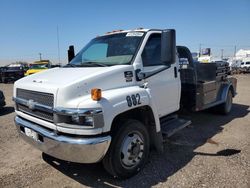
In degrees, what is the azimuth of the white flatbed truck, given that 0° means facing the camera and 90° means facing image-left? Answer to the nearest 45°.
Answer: approximately 45°

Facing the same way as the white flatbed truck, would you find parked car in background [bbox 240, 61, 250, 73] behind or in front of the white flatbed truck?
behind
